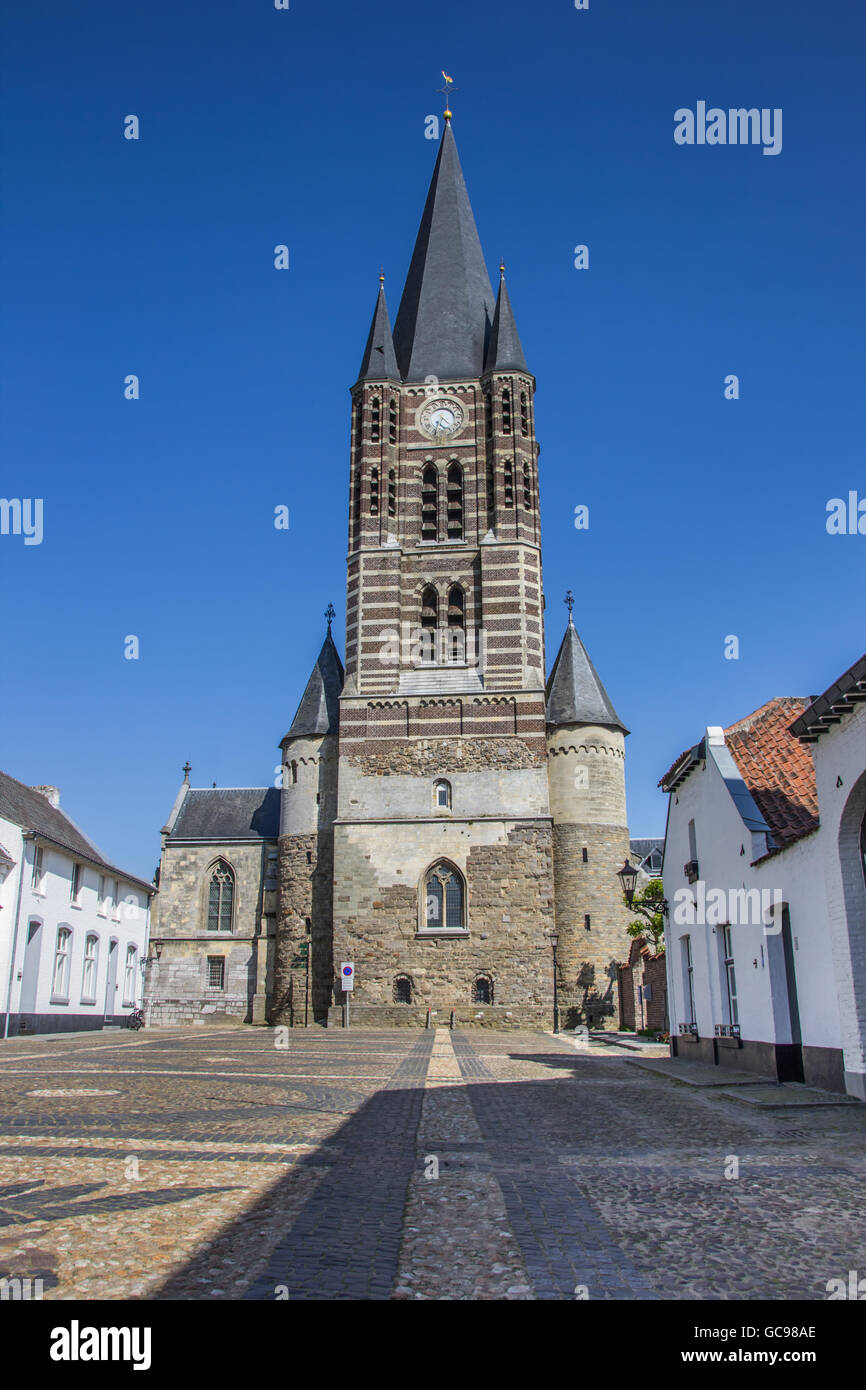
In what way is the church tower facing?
toward the camera
